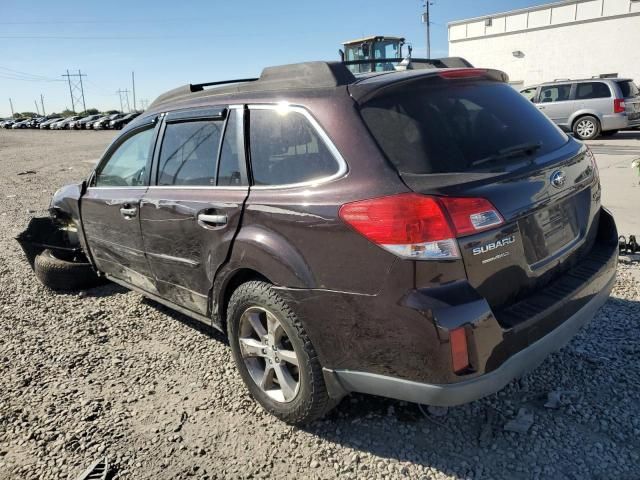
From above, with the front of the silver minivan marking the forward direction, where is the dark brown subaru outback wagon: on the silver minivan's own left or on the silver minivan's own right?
on the silver minivan's own left

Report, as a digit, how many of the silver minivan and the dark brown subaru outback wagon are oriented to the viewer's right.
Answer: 0

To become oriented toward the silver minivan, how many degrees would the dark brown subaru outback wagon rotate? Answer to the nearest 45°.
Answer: approximately 90° to its right

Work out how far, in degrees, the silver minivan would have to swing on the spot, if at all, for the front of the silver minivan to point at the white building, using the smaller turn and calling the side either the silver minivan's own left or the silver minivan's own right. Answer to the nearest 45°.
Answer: approximately 45° to the silver minivan's own right

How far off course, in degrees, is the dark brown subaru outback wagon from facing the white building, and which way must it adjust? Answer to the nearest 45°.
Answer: approximately 90° to its right

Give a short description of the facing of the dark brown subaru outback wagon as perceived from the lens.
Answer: facing away from the viewer and to the left of the viewer

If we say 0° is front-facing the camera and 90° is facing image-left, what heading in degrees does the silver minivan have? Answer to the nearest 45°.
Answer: approximately 135°
